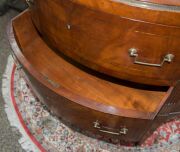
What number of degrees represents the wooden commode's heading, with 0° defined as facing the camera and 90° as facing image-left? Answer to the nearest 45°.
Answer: approximately 45°
